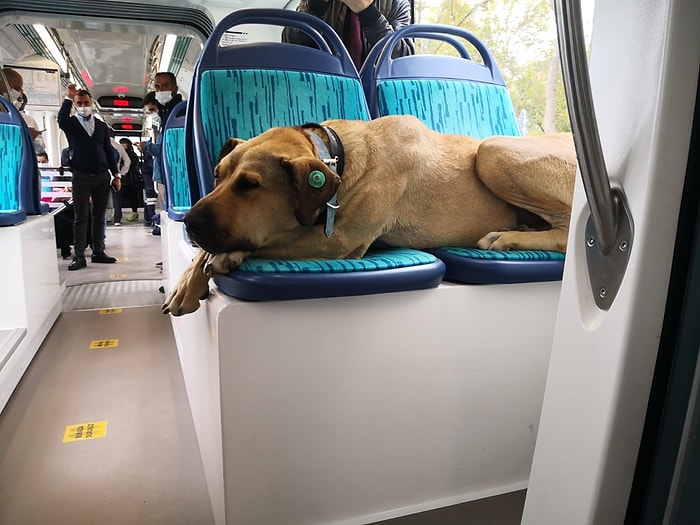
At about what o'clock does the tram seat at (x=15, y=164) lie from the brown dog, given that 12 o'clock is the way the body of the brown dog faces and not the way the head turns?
The tram seat is roughly at 1 o'clock from the brown dog.

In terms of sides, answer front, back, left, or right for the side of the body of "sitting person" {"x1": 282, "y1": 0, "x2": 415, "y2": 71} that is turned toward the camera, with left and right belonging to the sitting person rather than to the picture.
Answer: front

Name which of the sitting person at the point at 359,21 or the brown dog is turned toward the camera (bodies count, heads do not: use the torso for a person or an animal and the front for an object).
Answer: the sitting person

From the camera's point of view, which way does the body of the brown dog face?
to the viewer's left

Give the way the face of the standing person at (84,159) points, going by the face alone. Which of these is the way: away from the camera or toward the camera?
toward the camera

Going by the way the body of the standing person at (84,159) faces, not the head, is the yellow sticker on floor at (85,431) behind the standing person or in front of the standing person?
in front

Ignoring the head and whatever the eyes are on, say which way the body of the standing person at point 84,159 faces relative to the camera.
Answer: toward the camera

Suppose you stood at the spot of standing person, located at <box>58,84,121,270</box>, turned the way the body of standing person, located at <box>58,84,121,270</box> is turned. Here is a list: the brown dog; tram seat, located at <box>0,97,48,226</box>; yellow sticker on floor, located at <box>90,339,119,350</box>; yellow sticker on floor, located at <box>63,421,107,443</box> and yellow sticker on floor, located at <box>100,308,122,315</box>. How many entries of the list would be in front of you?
5

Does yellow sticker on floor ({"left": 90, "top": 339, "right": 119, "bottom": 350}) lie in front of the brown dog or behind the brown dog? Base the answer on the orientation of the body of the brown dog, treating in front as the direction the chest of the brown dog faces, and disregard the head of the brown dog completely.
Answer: in front

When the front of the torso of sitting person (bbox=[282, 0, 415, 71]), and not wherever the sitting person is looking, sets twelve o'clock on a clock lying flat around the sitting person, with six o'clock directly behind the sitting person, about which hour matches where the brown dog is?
The brown dog is roughly at 12 o'clock from the sitting person.
